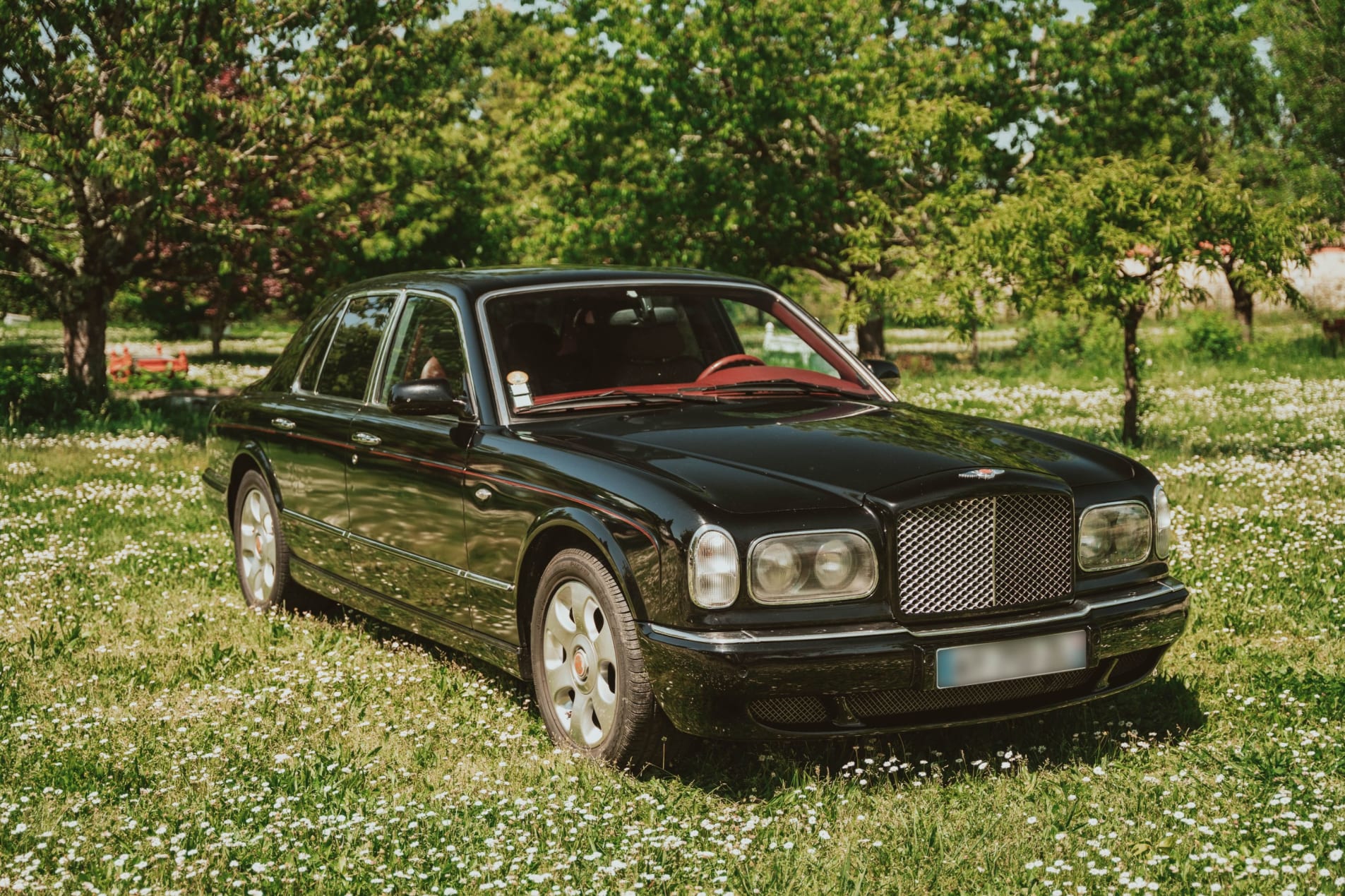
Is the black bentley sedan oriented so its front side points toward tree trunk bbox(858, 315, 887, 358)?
no

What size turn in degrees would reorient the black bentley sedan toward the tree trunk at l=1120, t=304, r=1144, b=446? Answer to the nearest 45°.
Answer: approximately 90° to its left

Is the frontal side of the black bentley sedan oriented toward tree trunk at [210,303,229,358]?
no

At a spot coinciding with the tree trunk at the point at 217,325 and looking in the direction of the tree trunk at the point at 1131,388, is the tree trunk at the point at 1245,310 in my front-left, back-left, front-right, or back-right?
front-left

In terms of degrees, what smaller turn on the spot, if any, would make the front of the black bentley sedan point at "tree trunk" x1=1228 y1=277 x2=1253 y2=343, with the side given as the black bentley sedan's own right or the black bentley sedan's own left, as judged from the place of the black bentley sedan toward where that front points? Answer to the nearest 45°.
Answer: approximately 90° to the black bentley sedan's own left

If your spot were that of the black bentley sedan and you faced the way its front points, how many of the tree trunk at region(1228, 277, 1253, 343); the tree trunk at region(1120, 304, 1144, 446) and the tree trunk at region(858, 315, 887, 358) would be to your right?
0

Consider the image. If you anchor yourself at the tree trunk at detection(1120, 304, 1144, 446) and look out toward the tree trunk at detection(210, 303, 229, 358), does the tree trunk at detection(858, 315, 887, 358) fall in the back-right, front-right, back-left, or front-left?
front-right
